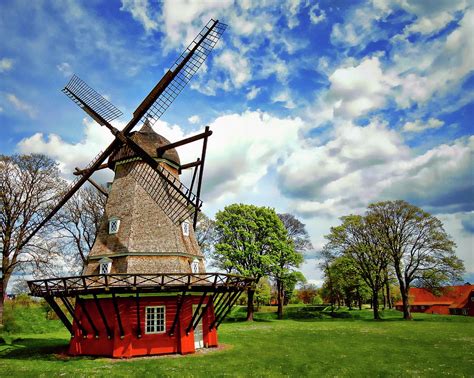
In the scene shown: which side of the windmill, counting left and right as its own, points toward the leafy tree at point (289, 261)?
back

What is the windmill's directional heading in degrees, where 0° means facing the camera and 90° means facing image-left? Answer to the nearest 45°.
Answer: approximately 45°

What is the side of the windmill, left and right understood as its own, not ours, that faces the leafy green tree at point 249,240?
back

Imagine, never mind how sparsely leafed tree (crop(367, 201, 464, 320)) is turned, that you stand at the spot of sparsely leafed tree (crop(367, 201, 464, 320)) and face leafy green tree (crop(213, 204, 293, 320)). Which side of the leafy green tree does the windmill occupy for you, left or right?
left

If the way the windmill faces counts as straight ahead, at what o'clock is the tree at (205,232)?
The tree is roughly at 5 o'clock from the windmill.

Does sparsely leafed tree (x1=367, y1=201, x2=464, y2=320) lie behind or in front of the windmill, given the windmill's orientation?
behind

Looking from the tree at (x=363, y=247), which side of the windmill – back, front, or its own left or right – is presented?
back
